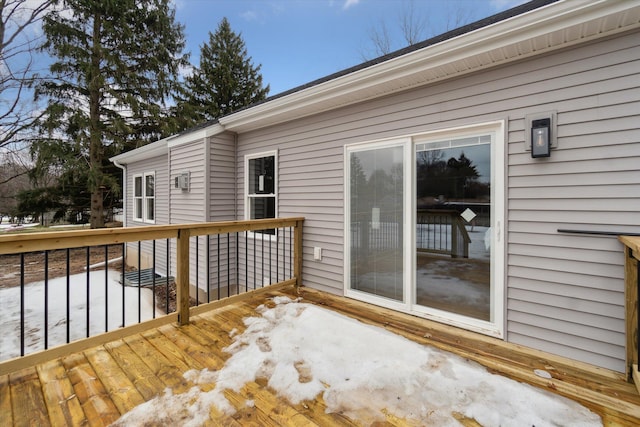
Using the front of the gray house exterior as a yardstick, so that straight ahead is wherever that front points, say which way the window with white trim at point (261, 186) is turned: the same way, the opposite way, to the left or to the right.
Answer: the same way

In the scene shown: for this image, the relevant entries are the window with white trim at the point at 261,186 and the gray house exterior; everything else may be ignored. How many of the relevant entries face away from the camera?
0

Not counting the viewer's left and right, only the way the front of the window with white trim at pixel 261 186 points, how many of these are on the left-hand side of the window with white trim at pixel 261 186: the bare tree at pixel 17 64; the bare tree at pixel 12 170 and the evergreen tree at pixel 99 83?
0

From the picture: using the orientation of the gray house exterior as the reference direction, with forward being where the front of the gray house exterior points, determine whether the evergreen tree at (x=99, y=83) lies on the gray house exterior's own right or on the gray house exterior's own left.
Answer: on the gray house exterior's own right

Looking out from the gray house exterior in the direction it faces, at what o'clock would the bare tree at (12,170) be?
The bare tree is roughly at 2 o'clock from the gray house exterior.

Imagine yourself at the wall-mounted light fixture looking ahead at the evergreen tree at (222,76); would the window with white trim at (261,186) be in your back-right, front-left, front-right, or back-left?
front-left

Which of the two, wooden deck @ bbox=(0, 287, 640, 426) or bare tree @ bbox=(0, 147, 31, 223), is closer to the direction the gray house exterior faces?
the wooden deck

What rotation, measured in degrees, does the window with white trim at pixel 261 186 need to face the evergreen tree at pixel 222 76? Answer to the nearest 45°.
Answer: approximately 135° to its right

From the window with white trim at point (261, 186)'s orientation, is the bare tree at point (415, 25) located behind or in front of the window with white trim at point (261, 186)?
behind

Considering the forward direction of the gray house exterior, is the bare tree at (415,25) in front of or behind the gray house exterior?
behind

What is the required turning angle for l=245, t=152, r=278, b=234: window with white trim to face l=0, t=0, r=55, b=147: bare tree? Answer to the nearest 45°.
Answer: approximately 90° to its right

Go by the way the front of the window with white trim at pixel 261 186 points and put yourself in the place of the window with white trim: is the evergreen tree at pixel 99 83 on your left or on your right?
on your right

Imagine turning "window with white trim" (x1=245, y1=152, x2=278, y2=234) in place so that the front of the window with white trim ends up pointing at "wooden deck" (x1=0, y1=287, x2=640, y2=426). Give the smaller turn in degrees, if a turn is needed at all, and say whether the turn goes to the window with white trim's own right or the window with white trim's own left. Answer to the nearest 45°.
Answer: approximately 45° to the window with white trim's own left

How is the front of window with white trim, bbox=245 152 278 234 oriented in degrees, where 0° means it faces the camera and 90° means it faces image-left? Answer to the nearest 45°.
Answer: approximately 45°

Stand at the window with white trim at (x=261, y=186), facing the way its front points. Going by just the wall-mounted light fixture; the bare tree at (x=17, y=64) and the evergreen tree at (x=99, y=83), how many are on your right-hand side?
2

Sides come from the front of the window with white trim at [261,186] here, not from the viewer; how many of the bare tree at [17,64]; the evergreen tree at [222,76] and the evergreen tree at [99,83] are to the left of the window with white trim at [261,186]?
0
